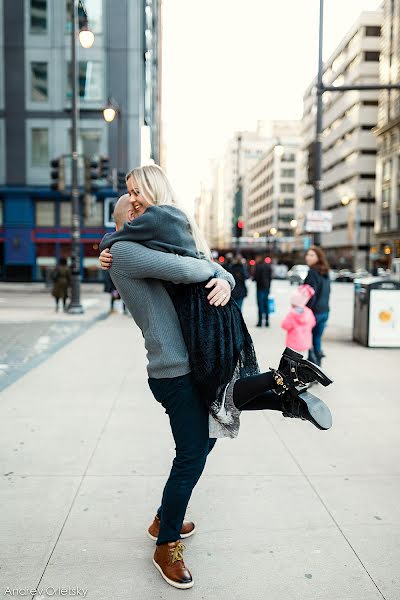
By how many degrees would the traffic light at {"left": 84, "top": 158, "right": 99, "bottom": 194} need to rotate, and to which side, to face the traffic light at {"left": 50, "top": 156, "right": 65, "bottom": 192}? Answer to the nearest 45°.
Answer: approximately 135° to its right

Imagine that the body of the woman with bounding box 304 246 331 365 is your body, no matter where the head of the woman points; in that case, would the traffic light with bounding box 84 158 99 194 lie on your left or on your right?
on your right
